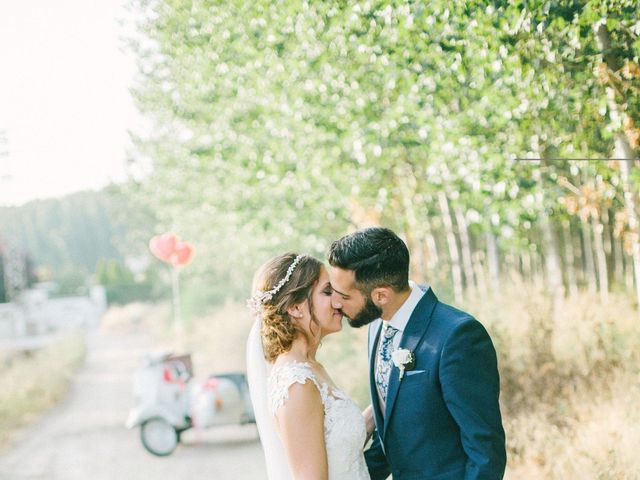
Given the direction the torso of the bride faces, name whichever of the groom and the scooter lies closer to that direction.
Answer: the groom

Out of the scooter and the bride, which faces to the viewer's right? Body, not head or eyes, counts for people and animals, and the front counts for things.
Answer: the bride

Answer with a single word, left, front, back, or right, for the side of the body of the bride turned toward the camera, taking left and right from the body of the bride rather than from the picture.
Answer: right

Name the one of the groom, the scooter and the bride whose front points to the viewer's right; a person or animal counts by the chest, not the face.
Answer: the bride

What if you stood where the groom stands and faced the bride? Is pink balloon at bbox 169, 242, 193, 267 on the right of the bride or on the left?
right

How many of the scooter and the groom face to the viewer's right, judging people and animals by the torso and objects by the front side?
0

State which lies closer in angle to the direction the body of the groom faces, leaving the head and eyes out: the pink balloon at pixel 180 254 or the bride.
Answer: the bride

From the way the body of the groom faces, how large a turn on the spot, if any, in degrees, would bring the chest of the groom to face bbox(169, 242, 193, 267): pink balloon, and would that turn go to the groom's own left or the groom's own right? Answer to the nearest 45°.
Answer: approximately 90° to the groom's own right

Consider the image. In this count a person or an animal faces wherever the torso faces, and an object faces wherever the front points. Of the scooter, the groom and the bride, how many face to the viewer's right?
1

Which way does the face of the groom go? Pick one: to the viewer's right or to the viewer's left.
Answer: to the viewer's left

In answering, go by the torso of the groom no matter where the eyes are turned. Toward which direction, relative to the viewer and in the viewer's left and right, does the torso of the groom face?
facing the viewer and to the left of the viewer

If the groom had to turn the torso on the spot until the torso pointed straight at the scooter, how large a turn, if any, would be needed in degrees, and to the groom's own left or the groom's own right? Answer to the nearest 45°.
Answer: approximately 90° to the groom's own right

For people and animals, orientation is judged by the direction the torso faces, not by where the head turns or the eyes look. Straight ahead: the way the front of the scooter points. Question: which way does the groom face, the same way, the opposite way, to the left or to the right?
the same way

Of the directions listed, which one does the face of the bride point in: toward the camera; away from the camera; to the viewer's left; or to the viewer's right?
to the viewer's right
